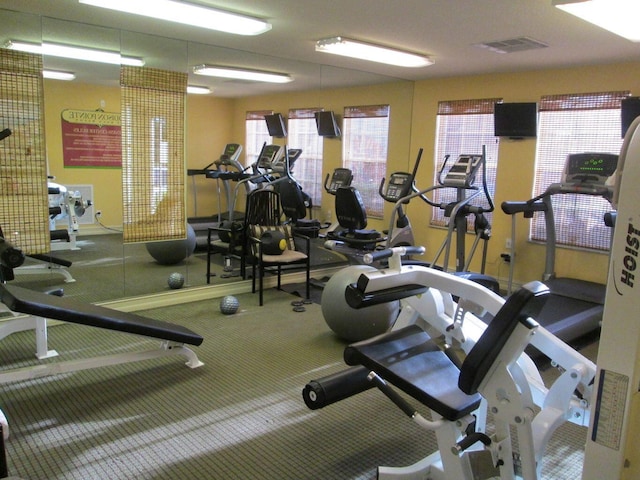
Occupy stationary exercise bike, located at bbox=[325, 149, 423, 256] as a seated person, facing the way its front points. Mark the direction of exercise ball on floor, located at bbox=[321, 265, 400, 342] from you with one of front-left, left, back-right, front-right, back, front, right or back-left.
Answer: back-right

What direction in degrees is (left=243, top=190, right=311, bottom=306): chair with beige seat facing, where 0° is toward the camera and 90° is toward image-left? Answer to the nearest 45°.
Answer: approximately 315°

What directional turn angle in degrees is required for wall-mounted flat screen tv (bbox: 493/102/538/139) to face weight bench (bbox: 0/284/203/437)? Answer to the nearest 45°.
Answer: approximately 45° to its right

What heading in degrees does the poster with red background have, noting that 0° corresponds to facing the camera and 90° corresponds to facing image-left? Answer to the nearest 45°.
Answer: approximately 0°

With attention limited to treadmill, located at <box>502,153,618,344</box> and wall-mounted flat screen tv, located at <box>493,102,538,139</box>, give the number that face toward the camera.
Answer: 1

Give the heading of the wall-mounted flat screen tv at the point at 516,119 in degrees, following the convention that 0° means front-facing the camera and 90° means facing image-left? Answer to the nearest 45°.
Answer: approximately 0°

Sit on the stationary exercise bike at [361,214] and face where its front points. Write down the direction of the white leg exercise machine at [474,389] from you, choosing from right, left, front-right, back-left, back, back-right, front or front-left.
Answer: back-right

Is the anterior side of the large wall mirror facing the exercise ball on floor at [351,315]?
yes

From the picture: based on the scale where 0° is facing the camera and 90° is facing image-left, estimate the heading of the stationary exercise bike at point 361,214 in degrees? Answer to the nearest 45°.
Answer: approximately 225°
